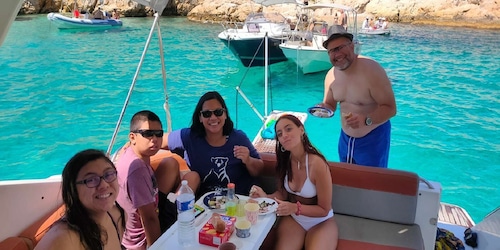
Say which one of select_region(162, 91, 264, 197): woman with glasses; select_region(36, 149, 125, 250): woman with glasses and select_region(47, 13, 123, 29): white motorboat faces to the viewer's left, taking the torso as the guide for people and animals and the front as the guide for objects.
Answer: the white motorboat

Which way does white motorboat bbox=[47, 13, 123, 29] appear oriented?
to the viewer's left

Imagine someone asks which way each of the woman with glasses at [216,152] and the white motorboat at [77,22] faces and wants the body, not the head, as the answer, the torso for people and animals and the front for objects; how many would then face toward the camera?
1

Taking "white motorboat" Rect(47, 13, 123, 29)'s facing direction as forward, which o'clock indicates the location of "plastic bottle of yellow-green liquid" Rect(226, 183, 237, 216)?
The plastic bottle of yellow-green liquid is roughly at 9 o'clock from the white motorboat.

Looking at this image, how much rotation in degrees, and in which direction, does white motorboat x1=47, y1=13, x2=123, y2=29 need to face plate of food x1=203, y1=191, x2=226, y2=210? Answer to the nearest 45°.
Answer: approximately 90° to its left

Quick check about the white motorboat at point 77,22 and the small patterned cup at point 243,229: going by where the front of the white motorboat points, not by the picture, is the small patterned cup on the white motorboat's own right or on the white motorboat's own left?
on the white motorboat's own left

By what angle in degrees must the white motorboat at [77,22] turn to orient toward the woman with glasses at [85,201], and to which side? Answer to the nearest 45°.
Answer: approximately 90° to its left

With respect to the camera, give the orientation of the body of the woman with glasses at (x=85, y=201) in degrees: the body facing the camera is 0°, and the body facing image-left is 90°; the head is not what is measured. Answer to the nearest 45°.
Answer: approximately 315°
